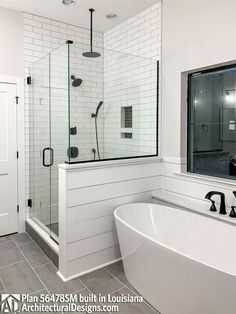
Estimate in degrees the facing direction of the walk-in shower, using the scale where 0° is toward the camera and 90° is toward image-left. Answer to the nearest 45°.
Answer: approximately 45°
